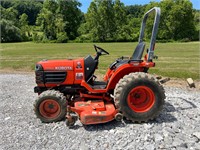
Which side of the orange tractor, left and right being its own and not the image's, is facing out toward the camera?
left

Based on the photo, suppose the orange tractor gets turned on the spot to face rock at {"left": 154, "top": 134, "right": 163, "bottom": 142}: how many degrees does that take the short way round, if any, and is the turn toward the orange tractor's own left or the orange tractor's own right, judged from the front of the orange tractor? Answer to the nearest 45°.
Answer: approximately 135° to the orange tractor's own left
